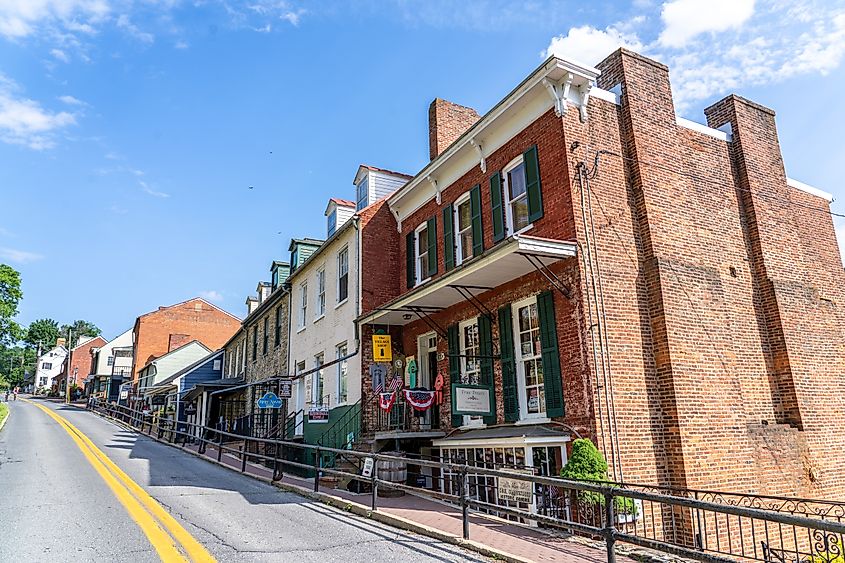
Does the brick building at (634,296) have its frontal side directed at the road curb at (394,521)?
yes

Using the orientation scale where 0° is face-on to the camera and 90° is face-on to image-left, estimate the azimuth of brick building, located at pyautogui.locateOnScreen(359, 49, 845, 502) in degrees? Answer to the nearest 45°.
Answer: approximately 45°

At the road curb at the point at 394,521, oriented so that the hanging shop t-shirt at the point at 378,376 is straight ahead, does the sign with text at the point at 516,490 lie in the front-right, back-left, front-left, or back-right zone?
front-right
